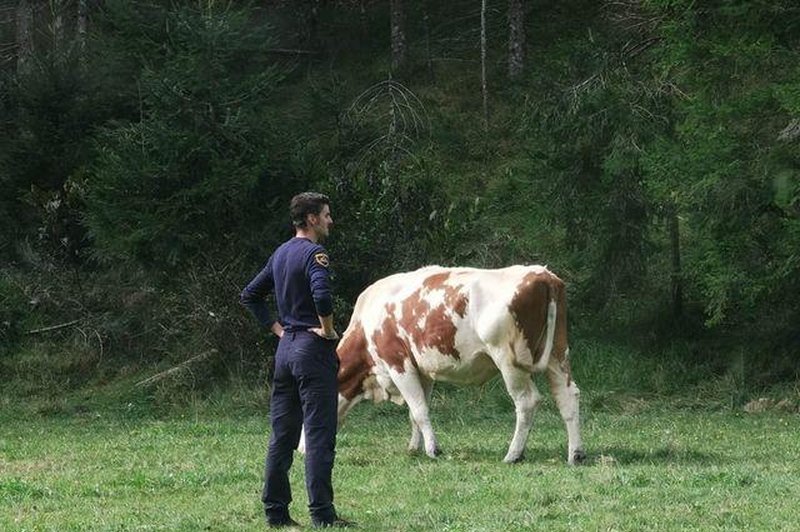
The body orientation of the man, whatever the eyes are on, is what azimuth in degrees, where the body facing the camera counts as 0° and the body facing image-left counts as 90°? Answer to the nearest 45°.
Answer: approximately 225°

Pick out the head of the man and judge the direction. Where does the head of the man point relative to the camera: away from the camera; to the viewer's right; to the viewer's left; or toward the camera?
to the viewer's right
